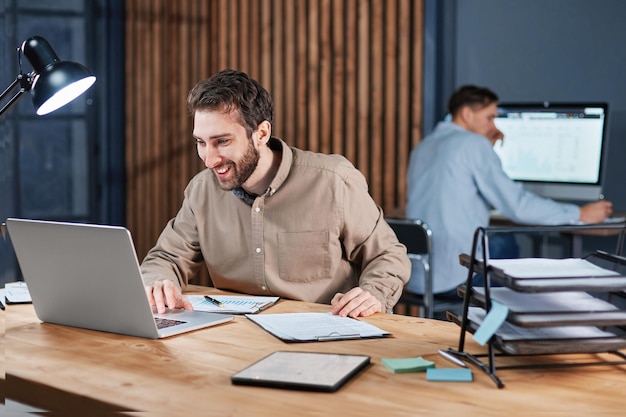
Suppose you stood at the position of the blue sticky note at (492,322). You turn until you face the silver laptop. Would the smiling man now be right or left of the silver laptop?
right

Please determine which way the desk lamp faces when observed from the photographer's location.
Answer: facing the viewer and to the right of the viewer

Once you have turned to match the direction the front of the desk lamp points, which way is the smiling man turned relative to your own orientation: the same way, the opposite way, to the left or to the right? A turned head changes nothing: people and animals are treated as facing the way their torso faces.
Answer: to the right

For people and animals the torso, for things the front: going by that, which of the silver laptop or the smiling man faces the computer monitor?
the silver laptop

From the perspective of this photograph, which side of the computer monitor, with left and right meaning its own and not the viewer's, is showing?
front

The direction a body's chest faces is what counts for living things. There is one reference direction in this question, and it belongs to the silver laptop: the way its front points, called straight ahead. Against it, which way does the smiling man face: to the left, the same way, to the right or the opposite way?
the opposite way

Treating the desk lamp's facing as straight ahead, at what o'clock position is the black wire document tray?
The black wire document tray is roughly at 12 o'clock from the desk lamp.

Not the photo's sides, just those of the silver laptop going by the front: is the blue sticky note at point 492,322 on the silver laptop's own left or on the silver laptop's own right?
on the silver laptop's own right

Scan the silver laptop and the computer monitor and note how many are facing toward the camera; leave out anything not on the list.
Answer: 1

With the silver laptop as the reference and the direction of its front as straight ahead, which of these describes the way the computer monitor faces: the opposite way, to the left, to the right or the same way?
the opposite way

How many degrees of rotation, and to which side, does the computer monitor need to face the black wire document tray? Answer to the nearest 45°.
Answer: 0° — it already faces it

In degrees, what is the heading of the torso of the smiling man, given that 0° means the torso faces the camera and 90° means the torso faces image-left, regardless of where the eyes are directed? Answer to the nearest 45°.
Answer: approximately 45°

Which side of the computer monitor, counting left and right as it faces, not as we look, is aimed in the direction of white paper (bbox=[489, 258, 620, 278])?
front

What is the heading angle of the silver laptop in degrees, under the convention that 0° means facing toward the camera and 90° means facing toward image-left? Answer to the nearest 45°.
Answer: approximately 225°

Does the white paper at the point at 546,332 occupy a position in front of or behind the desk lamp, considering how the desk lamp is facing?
in front

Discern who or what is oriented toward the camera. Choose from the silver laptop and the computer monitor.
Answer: the computer monitor

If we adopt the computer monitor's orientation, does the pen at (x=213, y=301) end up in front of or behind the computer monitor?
in front

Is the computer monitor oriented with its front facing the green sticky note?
yes

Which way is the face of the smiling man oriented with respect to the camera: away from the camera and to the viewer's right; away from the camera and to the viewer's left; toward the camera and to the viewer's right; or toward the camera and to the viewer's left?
toward the camera and to the viewer's left
